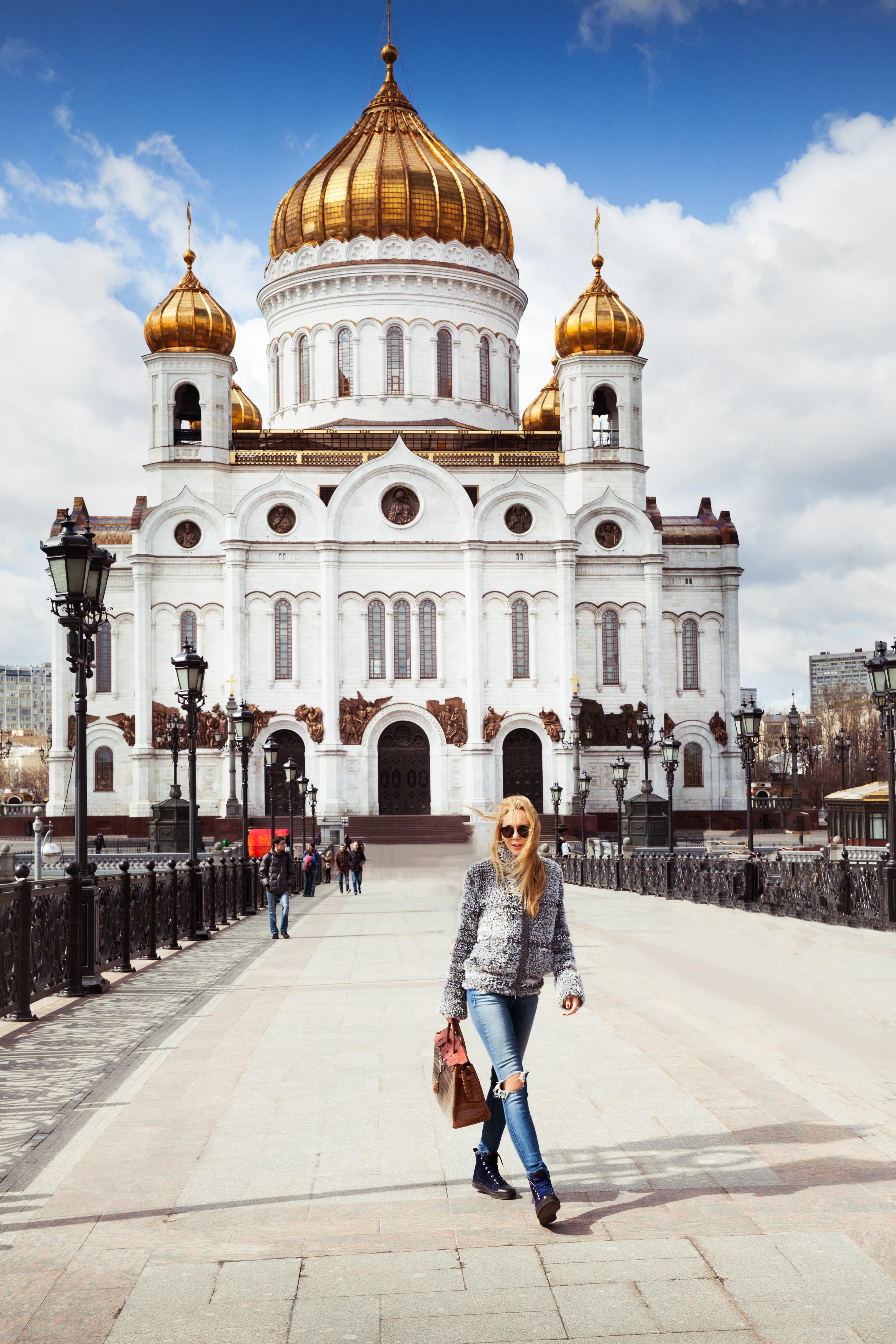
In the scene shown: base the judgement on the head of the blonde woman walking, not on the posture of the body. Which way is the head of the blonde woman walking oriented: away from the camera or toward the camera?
toward the camera

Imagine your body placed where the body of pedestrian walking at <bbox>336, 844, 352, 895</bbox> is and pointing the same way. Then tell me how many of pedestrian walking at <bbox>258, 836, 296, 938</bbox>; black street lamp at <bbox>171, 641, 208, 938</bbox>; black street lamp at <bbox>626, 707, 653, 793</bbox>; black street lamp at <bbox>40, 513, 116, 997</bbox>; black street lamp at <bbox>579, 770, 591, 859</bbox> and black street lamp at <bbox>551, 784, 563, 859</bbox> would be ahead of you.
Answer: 3

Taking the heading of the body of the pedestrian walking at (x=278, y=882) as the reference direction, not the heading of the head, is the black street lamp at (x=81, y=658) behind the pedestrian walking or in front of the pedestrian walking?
in front

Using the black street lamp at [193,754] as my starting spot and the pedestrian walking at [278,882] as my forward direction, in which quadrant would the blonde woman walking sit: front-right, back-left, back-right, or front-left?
front-right

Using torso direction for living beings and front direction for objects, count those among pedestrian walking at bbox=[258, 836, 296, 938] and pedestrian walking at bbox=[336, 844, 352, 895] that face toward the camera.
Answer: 2

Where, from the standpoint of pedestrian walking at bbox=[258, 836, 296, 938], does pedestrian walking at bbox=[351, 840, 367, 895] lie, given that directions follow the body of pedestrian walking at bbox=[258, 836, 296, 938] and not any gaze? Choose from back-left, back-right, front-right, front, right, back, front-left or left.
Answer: back

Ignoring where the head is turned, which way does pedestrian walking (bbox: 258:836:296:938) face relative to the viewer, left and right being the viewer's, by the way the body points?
facing the viewer

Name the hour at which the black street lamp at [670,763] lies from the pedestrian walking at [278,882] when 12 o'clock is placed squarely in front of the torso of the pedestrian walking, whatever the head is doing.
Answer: The black street lamp is roughly at 7 o'clock from the pedestrian walking.

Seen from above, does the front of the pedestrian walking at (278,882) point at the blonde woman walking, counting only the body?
yes

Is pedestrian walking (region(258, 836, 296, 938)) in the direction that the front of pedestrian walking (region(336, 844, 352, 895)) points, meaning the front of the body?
yes

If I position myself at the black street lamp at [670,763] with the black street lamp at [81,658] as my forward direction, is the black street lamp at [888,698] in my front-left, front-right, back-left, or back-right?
front-left

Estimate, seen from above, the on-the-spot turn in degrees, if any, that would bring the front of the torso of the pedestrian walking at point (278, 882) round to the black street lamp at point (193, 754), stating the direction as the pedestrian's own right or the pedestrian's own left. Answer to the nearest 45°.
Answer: approximately 135° to the pedestrian's own right

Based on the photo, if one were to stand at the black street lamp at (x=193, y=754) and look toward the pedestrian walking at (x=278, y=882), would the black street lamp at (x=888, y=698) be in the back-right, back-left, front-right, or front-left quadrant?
front-left

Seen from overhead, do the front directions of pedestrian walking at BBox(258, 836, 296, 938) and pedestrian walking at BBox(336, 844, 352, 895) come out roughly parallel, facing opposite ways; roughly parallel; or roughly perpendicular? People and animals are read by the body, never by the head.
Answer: roughly parallel

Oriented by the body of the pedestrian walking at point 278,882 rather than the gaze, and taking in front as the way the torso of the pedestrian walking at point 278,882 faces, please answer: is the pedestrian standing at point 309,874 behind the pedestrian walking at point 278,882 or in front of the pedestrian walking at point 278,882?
behind

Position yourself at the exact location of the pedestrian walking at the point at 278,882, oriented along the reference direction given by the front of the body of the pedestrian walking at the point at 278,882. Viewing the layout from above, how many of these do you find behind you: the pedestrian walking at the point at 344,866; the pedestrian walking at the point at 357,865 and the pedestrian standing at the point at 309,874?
3

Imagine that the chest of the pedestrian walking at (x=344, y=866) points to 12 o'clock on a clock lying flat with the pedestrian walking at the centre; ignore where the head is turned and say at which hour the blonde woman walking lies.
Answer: The blonde woman walking is roughly at 12 o'clock from the pedestrian walking.
